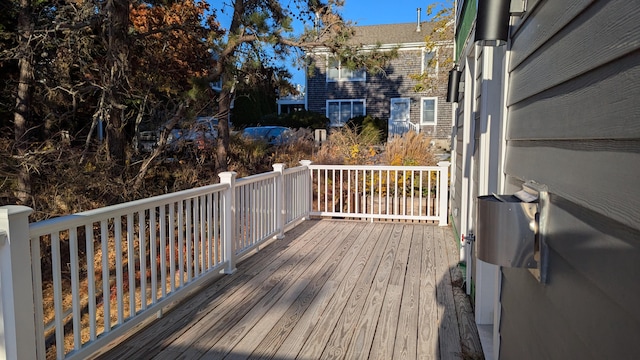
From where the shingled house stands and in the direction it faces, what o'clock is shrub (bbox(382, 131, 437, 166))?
The shrub is roughly at 12 o'clock from the shingled house.

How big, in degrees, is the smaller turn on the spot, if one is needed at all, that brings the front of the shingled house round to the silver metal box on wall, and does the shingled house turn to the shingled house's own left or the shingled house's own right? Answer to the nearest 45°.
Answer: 0° — it already faces it

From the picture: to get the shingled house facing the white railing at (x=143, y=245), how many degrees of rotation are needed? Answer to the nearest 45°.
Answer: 0° — it already faces it

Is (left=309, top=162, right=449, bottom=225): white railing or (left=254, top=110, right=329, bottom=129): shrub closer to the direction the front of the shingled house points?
the white railing

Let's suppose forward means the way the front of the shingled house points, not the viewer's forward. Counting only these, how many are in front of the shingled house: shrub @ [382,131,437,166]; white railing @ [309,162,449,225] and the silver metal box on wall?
3

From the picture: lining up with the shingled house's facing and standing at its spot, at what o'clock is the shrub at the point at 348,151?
The shrub is roughly at 12 o'clock from the shingled house.

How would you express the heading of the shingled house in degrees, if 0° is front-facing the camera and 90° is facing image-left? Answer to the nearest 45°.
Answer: approximately 0°
